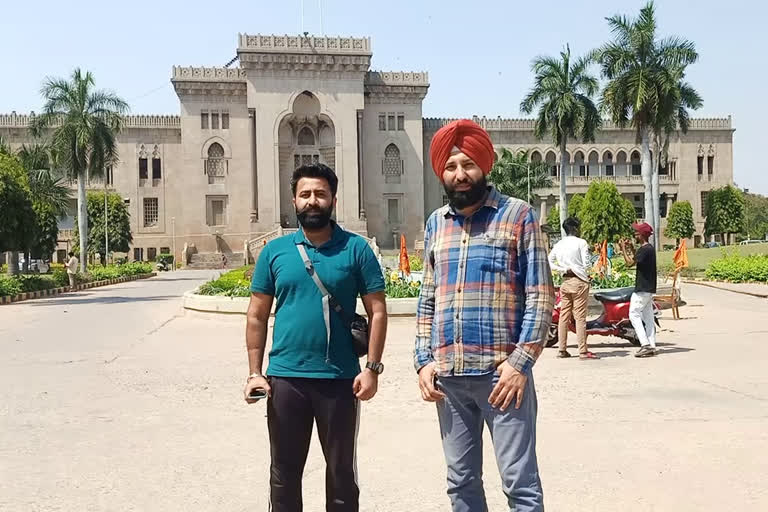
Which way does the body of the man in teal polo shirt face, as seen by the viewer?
toward the camera

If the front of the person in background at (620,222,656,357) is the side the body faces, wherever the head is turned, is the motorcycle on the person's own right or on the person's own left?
on the person's own right

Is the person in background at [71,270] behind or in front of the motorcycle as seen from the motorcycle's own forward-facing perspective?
in front

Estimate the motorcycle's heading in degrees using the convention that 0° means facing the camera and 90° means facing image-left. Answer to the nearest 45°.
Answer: approximately 90°

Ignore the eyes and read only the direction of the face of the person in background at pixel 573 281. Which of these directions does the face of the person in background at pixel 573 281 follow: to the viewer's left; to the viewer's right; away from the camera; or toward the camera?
away from the camera

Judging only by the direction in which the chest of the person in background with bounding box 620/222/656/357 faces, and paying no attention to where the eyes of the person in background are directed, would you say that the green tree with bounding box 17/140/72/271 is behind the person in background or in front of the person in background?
in front

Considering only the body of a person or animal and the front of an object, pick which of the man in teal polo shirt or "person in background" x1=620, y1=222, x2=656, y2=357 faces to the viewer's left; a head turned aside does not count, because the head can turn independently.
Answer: the person in background

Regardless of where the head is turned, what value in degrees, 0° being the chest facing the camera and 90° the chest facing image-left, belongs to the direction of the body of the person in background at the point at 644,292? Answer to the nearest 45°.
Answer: approximately 90°

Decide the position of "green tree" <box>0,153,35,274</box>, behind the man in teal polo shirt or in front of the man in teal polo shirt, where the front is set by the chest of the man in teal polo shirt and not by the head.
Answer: behind

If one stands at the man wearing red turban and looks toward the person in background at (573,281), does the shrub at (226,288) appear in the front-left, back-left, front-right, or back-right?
front-left

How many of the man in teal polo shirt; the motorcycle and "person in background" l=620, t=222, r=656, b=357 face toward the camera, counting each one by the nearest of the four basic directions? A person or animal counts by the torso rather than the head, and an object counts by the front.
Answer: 1

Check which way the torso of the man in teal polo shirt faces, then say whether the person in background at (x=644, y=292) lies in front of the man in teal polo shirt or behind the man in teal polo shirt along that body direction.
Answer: behind

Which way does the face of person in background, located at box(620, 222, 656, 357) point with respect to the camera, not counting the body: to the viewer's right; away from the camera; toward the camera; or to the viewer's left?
to the viewer's left
